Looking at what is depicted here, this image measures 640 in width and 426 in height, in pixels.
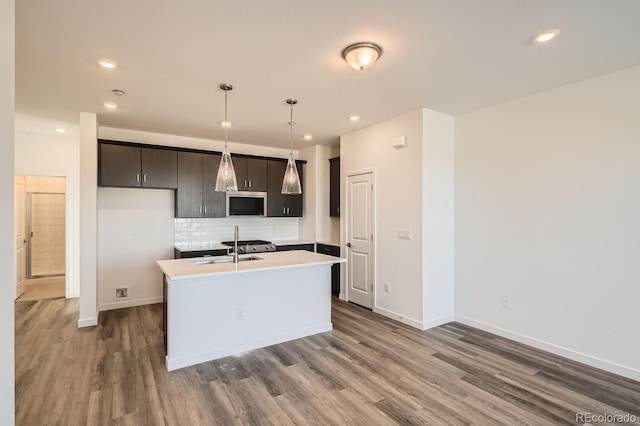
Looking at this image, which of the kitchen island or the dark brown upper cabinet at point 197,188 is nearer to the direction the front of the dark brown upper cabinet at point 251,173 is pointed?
the kitchen island

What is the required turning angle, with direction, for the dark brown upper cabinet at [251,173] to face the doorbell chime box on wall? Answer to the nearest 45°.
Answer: approximately 45° to its left

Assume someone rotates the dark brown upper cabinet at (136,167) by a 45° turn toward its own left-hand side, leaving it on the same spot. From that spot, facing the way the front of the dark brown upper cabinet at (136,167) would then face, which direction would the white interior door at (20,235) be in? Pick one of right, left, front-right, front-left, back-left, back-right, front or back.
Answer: back

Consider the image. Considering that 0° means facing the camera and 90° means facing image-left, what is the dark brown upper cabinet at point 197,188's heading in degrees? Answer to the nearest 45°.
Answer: approximately 0°

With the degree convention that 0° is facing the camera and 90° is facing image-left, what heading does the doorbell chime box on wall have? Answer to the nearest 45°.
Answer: approximately 45°

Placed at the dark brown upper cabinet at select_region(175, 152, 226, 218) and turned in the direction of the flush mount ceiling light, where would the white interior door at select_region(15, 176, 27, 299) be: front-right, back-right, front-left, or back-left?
back-right

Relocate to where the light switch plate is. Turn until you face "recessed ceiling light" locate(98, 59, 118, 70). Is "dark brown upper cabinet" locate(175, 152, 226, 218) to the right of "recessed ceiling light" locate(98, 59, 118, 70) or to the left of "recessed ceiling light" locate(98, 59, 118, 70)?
right

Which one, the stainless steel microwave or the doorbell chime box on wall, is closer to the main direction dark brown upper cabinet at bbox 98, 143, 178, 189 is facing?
the doorbell chime box on wall

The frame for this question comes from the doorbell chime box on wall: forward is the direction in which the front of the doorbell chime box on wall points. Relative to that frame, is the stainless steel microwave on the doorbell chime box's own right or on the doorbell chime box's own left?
on the doorbell chime box's own right

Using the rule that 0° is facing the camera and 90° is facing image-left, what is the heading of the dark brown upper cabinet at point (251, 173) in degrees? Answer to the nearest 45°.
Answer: approximately 0°

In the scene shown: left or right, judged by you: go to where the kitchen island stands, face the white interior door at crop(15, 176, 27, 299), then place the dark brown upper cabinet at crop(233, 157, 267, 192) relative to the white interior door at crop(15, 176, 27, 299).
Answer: right

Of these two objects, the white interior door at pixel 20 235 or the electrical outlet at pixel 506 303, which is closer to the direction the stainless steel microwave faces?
the electrical outlet
